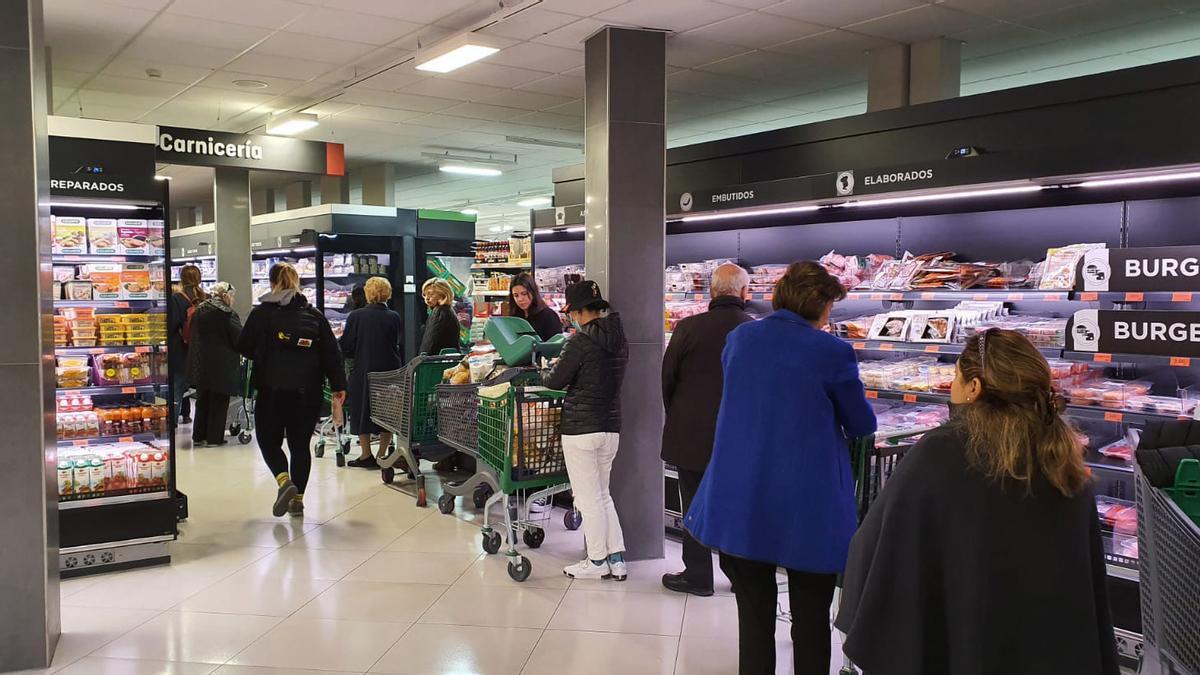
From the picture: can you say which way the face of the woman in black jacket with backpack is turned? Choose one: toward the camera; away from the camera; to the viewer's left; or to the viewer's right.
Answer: away from the camera

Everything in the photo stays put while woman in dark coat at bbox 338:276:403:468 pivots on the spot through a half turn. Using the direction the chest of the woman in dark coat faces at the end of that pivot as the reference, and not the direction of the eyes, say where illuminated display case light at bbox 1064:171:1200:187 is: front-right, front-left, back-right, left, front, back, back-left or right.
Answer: front

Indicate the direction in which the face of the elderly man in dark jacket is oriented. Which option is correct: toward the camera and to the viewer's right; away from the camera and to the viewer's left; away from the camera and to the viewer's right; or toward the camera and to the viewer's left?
away from the camera and to the viewer's right

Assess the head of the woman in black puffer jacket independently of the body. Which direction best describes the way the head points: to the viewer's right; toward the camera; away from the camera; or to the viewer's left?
to the viewer's left

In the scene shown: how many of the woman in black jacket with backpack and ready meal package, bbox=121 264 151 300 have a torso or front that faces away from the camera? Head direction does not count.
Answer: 1

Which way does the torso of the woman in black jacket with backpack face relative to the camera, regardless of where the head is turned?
away from the camera

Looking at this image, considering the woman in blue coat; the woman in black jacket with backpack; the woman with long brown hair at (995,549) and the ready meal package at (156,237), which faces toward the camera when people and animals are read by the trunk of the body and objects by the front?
the ready meal package

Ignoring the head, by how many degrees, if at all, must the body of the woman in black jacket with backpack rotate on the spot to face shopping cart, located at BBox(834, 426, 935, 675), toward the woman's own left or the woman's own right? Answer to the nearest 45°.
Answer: approximately 135° to the woman's own right

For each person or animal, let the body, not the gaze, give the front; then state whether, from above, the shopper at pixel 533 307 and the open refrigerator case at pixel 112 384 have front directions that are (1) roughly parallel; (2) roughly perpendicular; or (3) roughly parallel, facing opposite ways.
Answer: roughly perpendicular

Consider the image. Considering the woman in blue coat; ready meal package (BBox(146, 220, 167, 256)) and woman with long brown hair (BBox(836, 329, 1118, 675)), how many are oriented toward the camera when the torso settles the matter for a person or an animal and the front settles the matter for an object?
1

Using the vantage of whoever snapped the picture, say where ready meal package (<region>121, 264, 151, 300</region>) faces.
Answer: facing the viewer

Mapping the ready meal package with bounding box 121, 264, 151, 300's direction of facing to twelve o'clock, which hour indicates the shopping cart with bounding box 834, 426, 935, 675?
The shopping cart is roughly at 11 o'clock from the ready meal package.

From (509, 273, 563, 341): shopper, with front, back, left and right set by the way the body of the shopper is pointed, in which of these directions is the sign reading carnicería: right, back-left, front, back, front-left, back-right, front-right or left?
right
